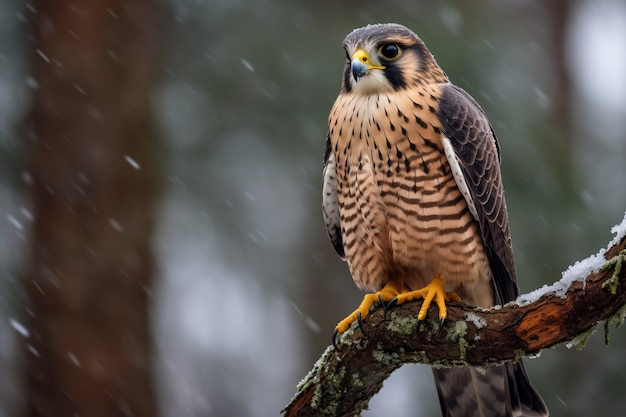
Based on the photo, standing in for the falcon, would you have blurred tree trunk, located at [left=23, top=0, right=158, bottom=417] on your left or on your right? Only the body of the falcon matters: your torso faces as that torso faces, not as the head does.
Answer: on your right

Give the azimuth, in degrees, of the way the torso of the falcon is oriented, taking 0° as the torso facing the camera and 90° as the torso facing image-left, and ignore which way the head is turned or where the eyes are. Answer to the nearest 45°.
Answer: approximately 45°
